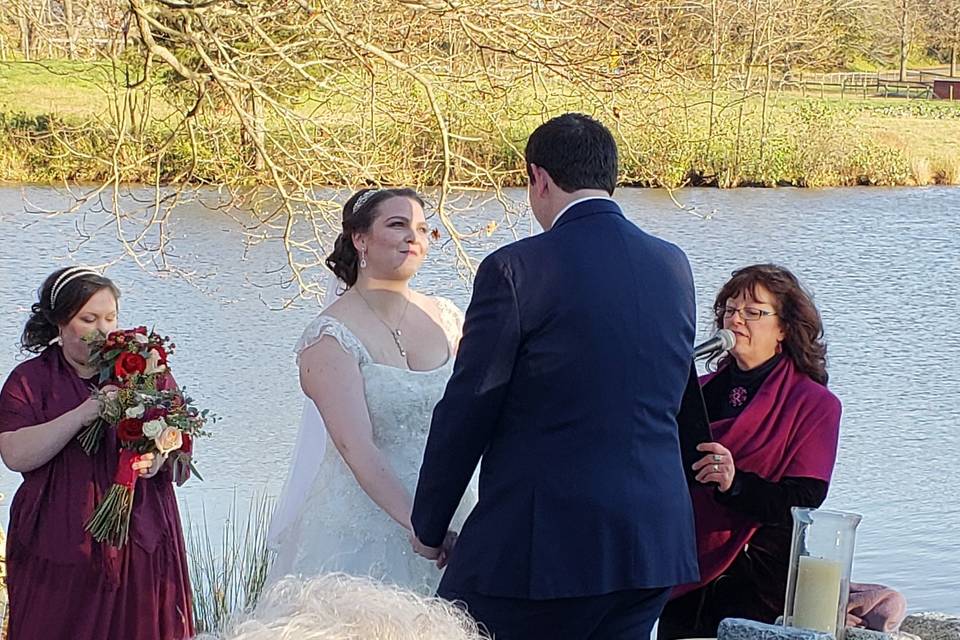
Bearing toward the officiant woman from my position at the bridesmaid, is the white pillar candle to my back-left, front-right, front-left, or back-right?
front-right

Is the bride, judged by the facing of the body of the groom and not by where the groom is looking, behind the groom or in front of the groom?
in front

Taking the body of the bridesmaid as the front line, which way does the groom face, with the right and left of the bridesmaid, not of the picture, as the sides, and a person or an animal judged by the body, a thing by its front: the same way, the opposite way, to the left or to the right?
the opposite way

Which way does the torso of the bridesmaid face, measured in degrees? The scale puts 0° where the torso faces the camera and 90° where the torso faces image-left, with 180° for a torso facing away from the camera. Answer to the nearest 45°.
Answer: approximately 315°

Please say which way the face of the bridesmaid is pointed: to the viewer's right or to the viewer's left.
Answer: to the viewer's right

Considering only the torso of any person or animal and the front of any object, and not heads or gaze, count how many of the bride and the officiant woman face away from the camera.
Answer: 0

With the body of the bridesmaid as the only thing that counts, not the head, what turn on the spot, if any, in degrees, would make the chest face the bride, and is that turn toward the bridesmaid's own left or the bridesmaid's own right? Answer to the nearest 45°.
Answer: approximately 45° to the bridesmaid's own left

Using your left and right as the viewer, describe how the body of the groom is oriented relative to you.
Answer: facing away from the viewer and to the left of the viewer

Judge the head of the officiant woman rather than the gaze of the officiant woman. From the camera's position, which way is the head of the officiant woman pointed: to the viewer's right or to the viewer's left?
to the viewer's left

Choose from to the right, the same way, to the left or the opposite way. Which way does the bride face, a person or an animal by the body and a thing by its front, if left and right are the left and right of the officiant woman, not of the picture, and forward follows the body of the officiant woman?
to the left

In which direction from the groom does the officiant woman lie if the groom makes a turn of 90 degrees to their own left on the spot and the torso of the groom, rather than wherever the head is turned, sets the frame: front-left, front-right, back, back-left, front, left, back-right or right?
back

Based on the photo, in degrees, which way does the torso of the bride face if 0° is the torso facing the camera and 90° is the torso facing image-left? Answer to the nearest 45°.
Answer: approximately 315°

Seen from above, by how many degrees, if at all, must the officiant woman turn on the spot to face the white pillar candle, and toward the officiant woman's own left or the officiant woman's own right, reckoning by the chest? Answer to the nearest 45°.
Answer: approximately 45° to the officiant woman's own left

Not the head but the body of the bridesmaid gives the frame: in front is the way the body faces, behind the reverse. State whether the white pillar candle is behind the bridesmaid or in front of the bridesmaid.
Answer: in front

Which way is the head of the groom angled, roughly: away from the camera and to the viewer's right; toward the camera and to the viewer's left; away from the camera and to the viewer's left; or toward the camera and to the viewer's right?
away from the camera and to the viewer's left

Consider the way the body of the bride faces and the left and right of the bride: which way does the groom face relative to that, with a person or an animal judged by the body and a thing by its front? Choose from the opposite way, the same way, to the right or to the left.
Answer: the opposite way
